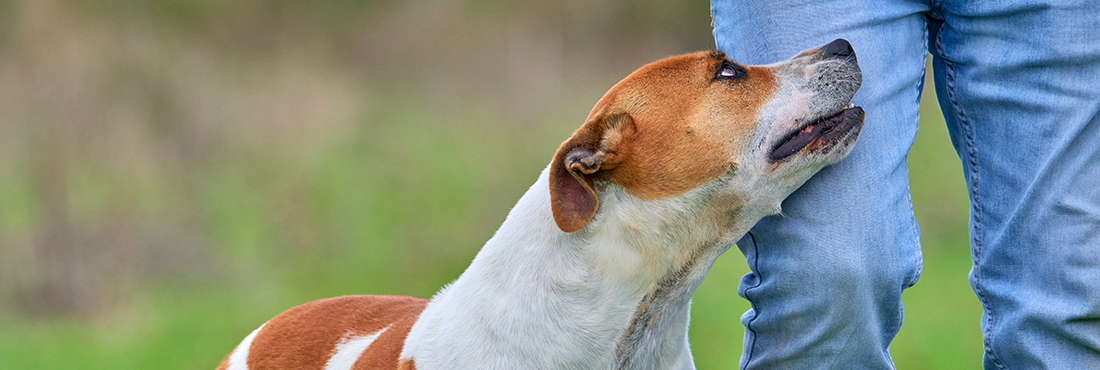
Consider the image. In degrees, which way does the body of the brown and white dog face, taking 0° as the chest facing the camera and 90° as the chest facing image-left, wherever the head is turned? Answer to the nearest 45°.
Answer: approximately 270°
